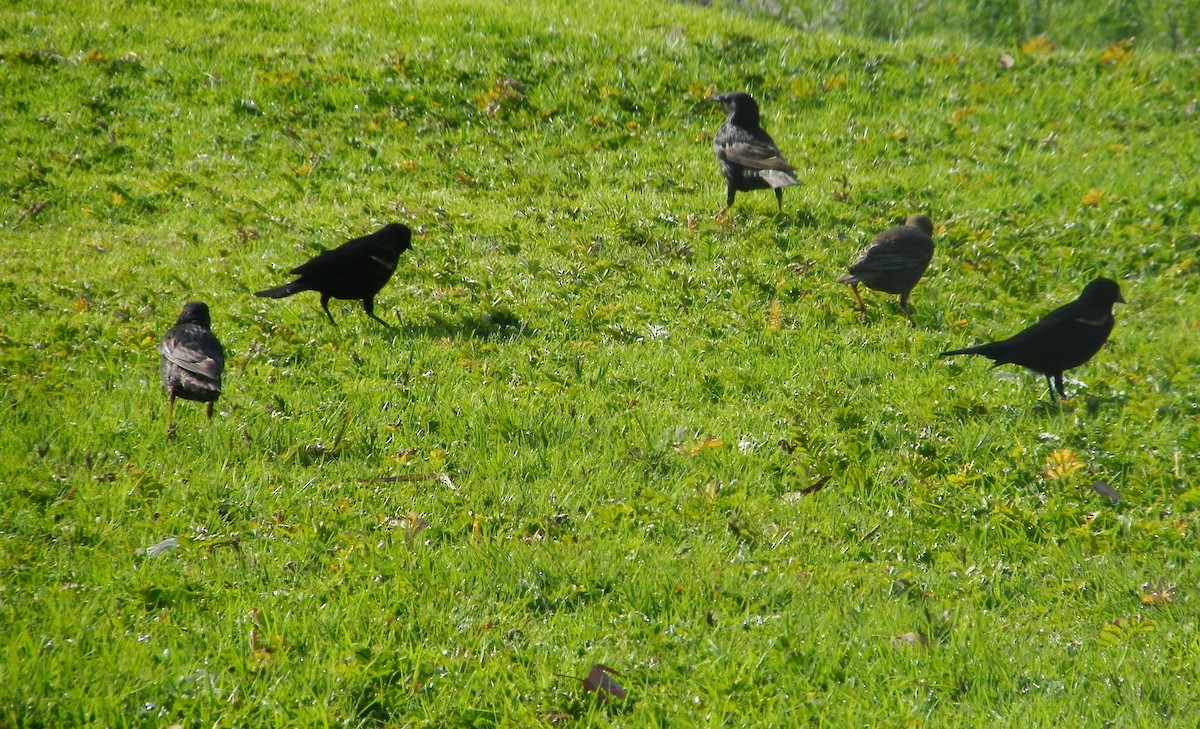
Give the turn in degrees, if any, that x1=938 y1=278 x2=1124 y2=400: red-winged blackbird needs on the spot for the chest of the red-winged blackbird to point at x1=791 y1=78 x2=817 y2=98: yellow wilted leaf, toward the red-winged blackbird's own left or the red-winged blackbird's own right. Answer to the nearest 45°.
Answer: approximately 135° to the red-winged blackbird's own left

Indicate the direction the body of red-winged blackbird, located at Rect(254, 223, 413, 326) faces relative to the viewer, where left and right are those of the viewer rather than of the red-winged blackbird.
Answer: facing to the right of the viewer

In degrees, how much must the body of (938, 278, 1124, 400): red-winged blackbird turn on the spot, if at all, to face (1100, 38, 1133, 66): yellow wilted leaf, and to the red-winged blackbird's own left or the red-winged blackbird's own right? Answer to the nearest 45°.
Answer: approximately 90° to the red-winged blackbird's own left

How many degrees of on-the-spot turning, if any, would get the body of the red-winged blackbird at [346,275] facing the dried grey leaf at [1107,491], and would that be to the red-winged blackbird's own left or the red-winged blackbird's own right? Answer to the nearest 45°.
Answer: approximately 45° to the red-winged blackbird's own right

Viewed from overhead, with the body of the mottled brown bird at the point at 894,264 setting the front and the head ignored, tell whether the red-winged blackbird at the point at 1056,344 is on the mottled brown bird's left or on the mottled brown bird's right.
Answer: on the mottled brown bird's right

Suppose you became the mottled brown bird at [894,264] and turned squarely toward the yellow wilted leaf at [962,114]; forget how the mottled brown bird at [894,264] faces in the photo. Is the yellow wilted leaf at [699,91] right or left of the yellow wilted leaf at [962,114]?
left

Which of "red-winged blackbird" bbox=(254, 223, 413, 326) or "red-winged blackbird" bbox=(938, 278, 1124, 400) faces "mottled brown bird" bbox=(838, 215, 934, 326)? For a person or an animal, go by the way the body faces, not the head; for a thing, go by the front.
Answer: "red-winged blackbird" bbox=(254, 223, 413, 326)

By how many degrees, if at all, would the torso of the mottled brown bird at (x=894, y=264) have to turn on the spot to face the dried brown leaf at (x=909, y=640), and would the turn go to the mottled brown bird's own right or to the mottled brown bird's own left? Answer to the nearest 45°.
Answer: approximately 90° to the mottled brown bird's own right

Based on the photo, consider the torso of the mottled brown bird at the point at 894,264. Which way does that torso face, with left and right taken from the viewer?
facing to the right of the viewer

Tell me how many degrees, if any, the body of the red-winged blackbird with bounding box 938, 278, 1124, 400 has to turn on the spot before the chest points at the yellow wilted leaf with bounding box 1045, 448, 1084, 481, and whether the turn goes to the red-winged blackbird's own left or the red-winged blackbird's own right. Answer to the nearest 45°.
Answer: approximately 90° to the red-winged blackbird's own right

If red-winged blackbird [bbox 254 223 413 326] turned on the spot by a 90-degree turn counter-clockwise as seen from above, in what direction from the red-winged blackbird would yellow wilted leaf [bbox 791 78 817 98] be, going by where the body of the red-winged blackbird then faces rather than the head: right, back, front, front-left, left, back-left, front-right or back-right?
front-right

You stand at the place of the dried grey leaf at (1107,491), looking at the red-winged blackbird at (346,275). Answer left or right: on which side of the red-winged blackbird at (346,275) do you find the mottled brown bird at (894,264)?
right

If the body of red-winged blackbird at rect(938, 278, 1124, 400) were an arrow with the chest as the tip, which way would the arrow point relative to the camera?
to the viewer's right

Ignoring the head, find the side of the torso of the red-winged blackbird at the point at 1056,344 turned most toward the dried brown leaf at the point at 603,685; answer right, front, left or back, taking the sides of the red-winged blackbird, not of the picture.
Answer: right

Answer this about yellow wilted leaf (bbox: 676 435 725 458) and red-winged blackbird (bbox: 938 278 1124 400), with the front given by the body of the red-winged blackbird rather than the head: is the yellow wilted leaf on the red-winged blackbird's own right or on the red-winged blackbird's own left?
on the red-winged blackbird's own right
